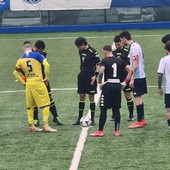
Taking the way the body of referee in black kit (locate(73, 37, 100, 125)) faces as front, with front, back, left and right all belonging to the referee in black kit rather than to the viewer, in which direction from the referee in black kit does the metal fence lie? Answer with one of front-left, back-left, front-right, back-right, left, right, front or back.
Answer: back-right

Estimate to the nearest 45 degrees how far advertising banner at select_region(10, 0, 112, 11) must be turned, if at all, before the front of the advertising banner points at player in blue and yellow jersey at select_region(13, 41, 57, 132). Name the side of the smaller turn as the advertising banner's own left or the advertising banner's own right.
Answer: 0° — it already faces them

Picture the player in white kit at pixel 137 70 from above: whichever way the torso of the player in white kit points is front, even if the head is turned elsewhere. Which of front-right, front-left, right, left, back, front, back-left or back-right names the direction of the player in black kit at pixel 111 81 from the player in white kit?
front-left

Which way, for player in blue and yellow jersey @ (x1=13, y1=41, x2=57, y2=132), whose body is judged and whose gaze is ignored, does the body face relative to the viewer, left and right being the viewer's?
facing away from the viewer and to the right of the viewer

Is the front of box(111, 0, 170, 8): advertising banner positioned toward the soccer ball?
yes

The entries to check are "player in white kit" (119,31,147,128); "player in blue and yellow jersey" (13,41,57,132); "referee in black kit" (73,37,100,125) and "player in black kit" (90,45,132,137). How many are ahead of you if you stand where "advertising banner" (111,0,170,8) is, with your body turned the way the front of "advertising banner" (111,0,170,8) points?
4

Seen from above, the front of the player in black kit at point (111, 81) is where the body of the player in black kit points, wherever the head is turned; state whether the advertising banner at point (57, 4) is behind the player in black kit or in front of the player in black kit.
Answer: in front

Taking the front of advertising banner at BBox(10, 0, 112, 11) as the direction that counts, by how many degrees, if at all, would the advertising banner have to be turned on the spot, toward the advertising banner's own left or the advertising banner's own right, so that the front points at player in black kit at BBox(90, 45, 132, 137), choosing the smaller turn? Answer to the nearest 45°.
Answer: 0° — it already faces them

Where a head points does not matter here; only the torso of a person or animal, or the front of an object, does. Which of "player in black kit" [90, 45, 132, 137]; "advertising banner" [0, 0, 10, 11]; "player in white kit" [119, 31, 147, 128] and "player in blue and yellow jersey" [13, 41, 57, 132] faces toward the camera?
the advertising banner

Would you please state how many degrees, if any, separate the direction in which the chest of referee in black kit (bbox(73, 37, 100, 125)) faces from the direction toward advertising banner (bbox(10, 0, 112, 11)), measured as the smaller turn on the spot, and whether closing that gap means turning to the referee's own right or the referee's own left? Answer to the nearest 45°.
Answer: approximately 135° to the referee's own right

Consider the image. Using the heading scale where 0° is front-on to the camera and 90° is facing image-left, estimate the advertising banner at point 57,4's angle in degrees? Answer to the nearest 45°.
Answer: approximately 0°
